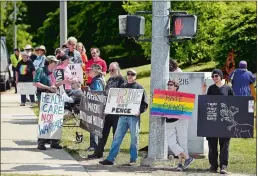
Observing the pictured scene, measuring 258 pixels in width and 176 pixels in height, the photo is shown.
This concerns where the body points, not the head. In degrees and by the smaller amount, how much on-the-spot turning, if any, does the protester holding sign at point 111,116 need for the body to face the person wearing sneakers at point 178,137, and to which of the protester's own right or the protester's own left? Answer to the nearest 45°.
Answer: approximately 90° to the protester's own left

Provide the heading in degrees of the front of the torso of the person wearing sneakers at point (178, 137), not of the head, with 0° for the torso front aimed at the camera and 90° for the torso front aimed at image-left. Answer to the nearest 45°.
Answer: approximately 45°

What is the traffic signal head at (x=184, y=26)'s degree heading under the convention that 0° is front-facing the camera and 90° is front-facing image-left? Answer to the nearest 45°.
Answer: approximately 0°

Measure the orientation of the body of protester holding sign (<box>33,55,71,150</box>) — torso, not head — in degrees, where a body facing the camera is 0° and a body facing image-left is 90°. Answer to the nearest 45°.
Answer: approximately 315°

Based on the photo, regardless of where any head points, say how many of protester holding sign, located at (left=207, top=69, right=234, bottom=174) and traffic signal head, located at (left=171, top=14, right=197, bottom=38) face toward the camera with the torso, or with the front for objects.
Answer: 2
